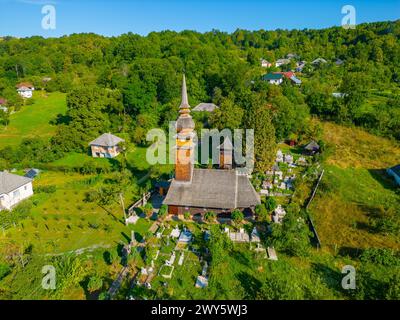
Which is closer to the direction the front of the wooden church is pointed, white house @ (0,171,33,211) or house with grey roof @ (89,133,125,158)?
the white house

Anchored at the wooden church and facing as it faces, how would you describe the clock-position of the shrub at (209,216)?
The shrub is roughly at 8 o'clock from the wooden church.

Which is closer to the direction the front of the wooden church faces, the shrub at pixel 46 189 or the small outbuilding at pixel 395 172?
the shrub

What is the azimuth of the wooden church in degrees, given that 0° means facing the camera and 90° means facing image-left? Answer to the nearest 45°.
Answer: approximately 90°

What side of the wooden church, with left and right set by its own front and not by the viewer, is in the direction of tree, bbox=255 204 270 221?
back

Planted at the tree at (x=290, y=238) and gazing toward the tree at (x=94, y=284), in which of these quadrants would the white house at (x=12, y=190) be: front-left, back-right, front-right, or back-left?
front-right

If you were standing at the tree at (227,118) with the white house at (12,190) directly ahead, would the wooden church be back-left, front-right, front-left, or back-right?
front-left

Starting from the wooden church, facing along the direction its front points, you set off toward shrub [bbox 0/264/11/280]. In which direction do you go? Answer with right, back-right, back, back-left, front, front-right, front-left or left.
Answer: front-left

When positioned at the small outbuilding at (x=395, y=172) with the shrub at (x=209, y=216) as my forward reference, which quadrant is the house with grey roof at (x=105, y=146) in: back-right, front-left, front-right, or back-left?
front-right

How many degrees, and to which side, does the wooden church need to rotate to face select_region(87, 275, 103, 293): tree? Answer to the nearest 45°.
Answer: approximately 45° to its left

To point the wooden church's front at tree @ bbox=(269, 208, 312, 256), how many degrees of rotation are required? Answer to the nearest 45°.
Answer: approximately 135° to its left

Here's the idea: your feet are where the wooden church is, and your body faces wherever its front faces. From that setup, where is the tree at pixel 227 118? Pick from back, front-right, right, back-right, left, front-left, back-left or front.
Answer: right
